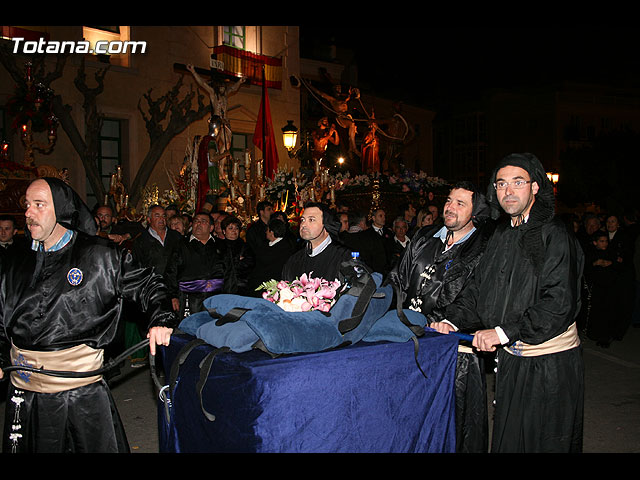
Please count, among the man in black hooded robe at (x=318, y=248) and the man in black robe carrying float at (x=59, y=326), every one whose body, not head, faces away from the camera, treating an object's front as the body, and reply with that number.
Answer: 0

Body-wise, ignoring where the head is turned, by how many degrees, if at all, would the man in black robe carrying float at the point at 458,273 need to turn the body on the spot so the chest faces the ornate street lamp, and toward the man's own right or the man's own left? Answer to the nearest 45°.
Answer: approximately 135° to the man's own right

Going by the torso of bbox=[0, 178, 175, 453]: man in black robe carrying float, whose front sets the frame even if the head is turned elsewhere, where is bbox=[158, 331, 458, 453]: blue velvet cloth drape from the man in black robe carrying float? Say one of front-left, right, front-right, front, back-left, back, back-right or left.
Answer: left

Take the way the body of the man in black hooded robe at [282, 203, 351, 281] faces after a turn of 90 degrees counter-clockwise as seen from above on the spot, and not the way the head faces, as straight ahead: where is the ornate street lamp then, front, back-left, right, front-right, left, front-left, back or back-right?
back-left

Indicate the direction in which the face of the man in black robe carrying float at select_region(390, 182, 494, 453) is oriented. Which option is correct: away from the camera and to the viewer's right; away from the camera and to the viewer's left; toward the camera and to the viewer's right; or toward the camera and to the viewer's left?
toward the camera and to the viewer's left

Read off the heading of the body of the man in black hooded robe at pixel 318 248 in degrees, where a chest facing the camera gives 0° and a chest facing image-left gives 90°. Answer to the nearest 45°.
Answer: approximately 45°

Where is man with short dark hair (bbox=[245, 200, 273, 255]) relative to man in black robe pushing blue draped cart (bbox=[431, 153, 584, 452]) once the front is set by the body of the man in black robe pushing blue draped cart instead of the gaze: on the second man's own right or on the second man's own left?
on the second man's own right

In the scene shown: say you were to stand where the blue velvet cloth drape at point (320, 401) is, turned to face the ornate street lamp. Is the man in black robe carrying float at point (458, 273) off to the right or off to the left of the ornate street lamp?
right

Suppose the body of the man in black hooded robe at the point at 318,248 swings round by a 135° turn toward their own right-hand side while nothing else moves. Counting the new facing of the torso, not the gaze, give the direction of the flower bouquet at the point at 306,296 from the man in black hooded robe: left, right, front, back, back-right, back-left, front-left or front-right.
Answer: back
